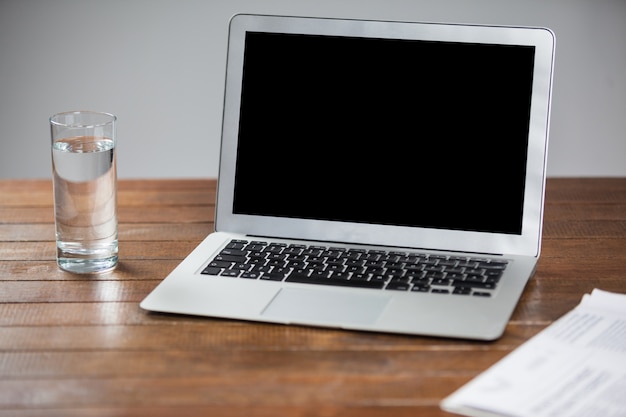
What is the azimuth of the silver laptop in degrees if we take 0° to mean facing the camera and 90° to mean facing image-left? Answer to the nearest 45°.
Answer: approximately 0°
